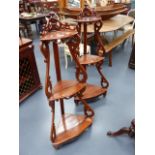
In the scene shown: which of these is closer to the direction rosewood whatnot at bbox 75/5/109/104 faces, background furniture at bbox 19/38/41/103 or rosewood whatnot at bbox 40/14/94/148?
the rosewood whatnot

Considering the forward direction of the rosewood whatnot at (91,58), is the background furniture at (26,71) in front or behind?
behind

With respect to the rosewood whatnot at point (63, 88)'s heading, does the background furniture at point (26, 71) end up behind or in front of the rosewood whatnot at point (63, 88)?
behind

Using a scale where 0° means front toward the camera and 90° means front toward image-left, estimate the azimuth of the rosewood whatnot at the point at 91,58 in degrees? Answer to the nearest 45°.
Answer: approximately 315°

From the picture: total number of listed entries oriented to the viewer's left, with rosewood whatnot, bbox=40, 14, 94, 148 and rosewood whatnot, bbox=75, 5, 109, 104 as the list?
0

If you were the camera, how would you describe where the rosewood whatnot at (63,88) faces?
facing the viewer and to the right of the viewer
